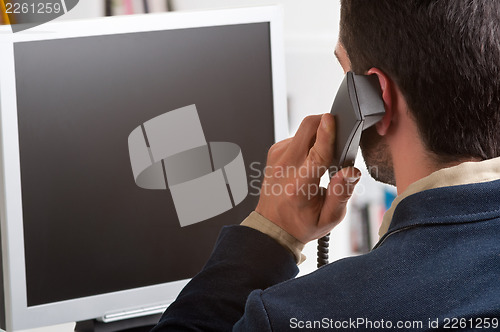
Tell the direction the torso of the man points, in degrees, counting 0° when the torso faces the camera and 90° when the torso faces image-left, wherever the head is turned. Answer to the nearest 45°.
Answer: approximately 135°

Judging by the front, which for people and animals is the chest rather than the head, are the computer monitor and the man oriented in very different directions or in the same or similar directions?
very different directions

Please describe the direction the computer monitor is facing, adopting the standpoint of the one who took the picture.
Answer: facing the viewer and to the right of the viewer

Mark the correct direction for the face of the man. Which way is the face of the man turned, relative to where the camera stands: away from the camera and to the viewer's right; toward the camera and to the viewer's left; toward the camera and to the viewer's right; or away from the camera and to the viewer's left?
away from the camera and to the viewer's left
